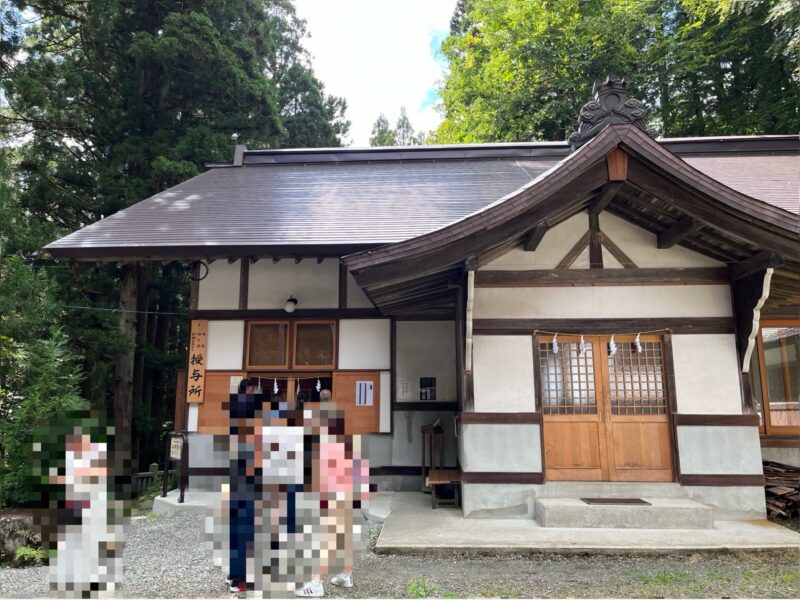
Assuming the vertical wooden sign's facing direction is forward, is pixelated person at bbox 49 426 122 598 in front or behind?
in front

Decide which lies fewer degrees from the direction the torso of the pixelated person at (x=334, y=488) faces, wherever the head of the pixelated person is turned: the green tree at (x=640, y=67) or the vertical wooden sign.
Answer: the vertical wooden sign

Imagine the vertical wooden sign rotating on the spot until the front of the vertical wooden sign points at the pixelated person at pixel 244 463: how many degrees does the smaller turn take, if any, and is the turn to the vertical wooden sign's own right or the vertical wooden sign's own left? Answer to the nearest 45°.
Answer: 0° — it already faces them

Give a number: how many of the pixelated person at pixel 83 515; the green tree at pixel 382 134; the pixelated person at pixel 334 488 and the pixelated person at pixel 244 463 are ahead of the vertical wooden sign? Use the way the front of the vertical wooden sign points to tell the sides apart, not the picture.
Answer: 3

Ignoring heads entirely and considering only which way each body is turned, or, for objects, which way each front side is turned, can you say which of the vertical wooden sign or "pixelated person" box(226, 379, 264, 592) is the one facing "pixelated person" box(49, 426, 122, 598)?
the vertical wooden sign

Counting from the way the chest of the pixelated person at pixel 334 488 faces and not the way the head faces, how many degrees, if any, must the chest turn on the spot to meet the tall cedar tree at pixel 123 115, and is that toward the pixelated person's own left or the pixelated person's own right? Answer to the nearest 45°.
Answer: approximately 45° to the pixelated person's own right
